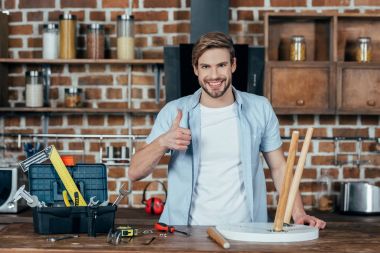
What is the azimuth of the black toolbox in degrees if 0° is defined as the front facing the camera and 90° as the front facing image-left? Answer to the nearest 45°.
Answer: approximately 0°

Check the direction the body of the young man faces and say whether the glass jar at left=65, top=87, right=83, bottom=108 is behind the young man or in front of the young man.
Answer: behind

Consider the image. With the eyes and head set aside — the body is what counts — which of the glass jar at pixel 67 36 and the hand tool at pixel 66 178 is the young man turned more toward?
the hand tool

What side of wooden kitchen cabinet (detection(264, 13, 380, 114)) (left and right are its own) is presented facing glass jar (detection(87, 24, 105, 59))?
right

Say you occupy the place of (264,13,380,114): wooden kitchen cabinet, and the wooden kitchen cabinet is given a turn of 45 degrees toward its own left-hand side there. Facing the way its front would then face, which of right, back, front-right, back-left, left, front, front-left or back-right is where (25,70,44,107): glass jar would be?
back-right

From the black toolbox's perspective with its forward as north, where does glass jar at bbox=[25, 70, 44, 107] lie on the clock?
The glass jar is roughly at 6 o'clock from the black toolbox.

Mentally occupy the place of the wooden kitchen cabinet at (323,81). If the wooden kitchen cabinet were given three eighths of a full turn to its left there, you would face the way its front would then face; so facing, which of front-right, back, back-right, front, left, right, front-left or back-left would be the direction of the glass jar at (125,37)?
back-left

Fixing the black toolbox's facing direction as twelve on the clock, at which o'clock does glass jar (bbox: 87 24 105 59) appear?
The glass jar is roughly at 6 o'clock from the black toolbox.

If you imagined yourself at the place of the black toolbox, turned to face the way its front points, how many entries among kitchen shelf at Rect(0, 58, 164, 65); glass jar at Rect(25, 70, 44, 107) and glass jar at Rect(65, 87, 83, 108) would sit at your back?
3

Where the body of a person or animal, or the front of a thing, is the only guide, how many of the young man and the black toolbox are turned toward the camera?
2

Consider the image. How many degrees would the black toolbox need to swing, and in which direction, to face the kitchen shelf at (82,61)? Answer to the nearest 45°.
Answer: approximately 180°

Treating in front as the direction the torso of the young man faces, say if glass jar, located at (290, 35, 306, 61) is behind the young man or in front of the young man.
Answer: behind

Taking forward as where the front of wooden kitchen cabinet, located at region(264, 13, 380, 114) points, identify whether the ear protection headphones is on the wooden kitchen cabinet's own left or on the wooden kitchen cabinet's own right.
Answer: on the wooden kitchen cabinet's own right
